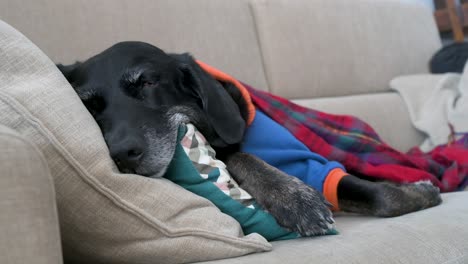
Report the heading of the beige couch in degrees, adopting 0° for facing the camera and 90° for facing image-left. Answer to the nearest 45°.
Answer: approximately 0°
